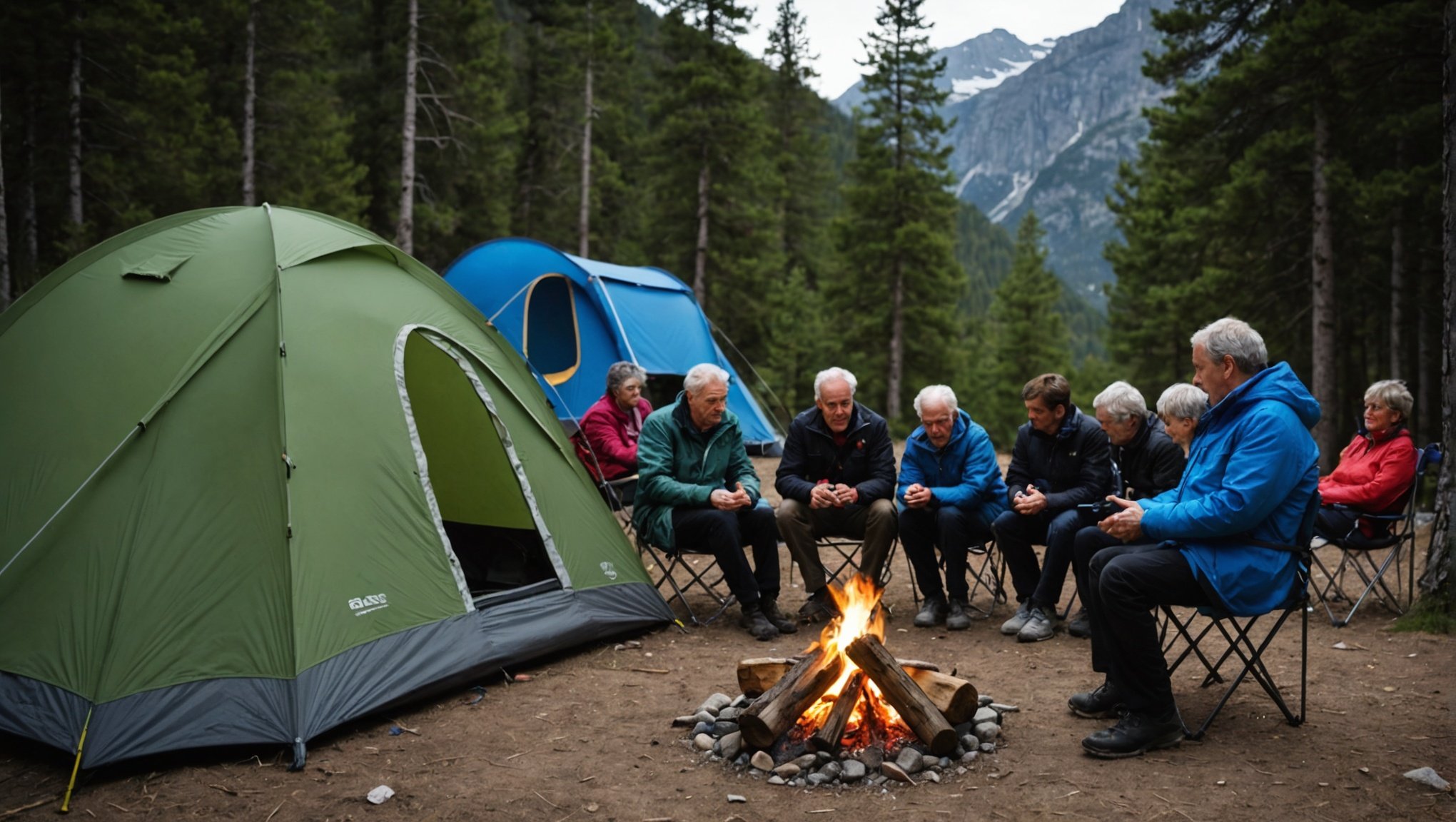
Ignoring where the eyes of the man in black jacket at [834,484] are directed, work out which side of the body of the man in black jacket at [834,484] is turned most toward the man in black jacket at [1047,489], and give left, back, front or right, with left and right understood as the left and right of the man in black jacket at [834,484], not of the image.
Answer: left

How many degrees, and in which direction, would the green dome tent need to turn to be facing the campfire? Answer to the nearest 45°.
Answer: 0° — it already faces it

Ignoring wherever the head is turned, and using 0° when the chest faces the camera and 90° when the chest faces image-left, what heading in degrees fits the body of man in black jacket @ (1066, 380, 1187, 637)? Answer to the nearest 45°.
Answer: approximately 45°

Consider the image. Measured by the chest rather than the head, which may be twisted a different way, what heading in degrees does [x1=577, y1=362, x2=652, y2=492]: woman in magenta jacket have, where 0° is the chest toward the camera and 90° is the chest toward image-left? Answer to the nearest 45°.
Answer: approximately 315°

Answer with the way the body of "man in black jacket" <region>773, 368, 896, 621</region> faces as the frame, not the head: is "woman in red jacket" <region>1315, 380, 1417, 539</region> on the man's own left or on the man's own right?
on the man's own left

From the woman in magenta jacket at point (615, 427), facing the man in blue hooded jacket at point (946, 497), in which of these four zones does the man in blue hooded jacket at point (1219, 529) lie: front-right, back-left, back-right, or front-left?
front-right

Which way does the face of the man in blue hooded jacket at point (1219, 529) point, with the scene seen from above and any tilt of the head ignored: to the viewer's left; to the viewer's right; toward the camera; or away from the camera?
to the viewer's left

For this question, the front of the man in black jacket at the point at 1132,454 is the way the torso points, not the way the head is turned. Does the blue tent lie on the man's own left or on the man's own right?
on the man's own right

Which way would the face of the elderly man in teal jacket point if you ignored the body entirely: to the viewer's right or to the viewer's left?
to the viewer's right

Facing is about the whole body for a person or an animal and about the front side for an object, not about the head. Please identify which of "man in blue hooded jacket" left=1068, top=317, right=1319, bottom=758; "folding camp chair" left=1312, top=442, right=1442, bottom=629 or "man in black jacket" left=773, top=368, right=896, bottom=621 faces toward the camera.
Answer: the man in black jacket

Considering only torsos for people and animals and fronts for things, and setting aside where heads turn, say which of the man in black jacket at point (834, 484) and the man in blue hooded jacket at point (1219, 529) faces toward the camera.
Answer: the man in black jacket

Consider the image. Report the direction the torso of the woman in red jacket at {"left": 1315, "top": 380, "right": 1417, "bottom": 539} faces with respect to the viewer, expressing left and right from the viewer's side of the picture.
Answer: facing the viewer and to the left of the viewer

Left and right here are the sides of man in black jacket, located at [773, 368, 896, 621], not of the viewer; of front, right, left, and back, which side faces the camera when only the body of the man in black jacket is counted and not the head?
front

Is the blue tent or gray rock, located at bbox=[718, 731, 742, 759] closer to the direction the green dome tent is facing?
the gray rock

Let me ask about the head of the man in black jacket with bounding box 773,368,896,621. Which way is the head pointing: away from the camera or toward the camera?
toward the camera

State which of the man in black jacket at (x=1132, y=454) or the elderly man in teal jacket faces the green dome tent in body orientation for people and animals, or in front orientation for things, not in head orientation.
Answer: the man in black jacket

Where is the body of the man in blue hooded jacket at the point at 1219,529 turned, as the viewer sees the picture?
to the viewer's left

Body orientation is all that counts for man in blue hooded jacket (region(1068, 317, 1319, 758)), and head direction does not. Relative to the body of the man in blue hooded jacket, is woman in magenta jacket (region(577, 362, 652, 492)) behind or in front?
in front

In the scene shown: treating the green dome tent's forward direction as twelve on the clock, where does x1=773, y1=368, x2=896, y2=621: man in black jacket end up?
The man in black jacket is roughly at 10 o'clock from the green dome tent.

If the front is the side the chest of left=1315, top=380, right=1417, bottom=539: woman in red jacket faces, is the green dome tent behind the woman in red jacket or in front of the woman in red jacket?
in front
